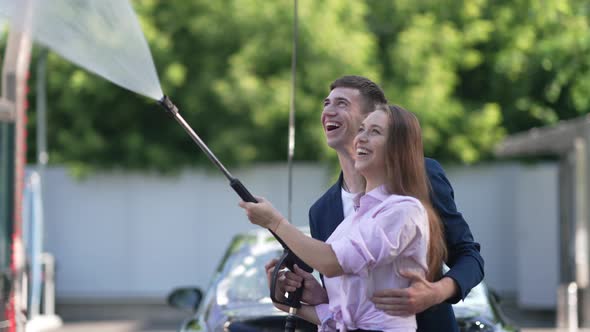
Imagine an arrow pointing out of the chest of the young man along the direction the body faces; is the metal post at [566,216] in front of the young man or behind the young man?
behind

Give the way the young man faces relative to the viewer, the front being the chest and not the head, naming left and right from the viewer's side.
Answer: facing the viewer and to the left of the viewer

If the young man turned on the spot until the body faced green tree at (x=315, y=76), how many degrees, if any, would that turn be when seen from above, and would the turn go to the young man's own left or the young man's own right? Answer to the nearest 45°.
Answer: approximately 135° to the young man's own right

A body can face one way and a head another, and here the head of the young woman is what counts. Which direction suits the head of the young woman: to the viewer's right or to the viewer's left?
to the viewer's left
